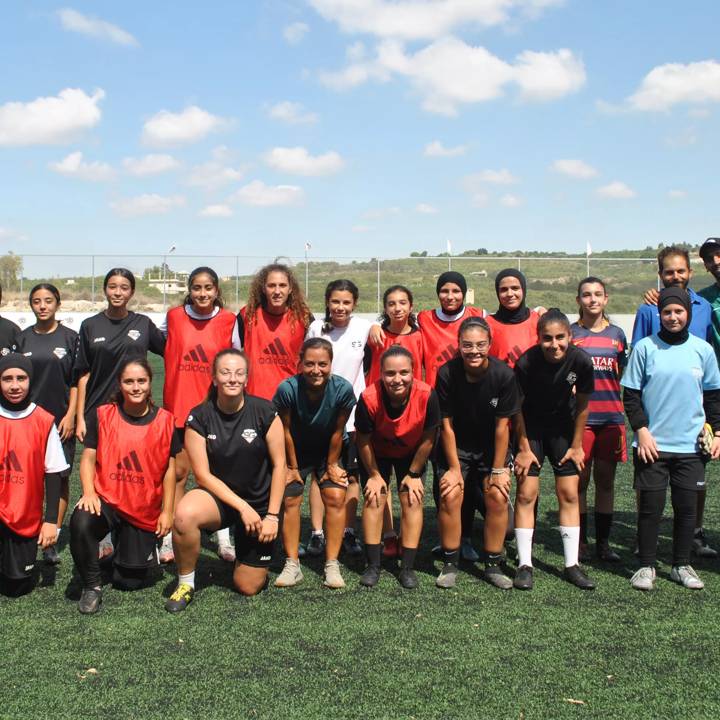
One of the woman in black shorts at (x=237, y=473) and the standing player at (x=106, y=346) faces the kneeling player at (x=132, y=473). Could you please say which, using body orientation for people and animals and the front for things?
the standing player

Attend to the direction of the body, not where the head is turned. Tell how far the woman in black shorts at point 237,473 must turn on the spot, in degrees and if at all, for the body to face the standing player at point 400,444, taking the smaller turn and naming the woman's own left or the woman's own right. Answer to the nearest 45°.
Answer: approximately 90° to the woman's own left

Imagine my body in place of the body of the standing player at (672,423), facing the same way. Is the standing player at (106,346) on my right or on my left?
on my right

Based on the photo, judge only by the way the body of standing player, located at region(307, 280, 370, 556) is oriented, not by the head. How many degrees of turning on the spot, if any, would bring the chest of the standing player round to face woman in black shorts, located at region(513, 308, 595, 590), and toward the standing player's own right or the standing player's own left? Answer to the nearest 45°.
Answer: approximately 45° to the standing player's own left

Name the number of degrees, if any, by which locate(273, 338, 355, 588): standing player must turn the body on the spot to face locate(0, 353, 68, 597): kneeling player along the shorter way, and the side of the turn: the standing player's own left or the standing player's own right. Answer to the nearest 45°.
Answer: approximately 90° to the standing player's own right

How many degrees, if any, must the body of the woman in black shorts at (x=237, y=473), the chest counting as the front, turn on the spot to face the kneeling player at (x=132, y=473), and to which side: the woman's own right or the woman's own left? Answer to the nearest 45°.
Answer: approximately 90° to the woman's own right

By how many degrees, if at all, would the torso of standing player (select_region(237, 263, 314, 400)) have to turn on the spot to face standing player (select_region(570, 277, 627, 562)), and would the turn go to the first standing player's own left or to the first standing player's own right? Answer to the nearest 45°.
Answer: approximately 90° to the first standing player's own left

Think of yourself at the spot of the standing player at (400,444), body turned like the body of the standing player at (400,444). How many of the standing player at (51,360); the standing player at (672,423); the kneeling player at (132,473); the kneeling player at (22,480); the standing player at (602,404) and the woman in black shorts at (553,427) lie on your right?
3

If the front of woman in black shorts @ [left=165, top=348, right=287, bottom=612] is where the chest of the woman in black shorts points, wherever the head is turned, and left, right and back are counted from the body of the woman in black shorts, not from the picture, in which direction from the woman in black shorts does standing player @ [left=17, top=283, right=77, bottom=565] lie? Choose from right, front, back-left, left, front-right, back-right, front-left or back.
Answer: back-right

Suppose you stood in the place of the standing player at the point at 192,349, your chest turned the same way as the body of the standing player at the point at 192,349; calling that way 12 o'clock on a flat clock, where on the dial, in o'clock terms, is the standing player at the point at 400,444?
the standing player at the point at 400,444 is roughly at 10 o'clock from the standing player at the point at 192,349.
